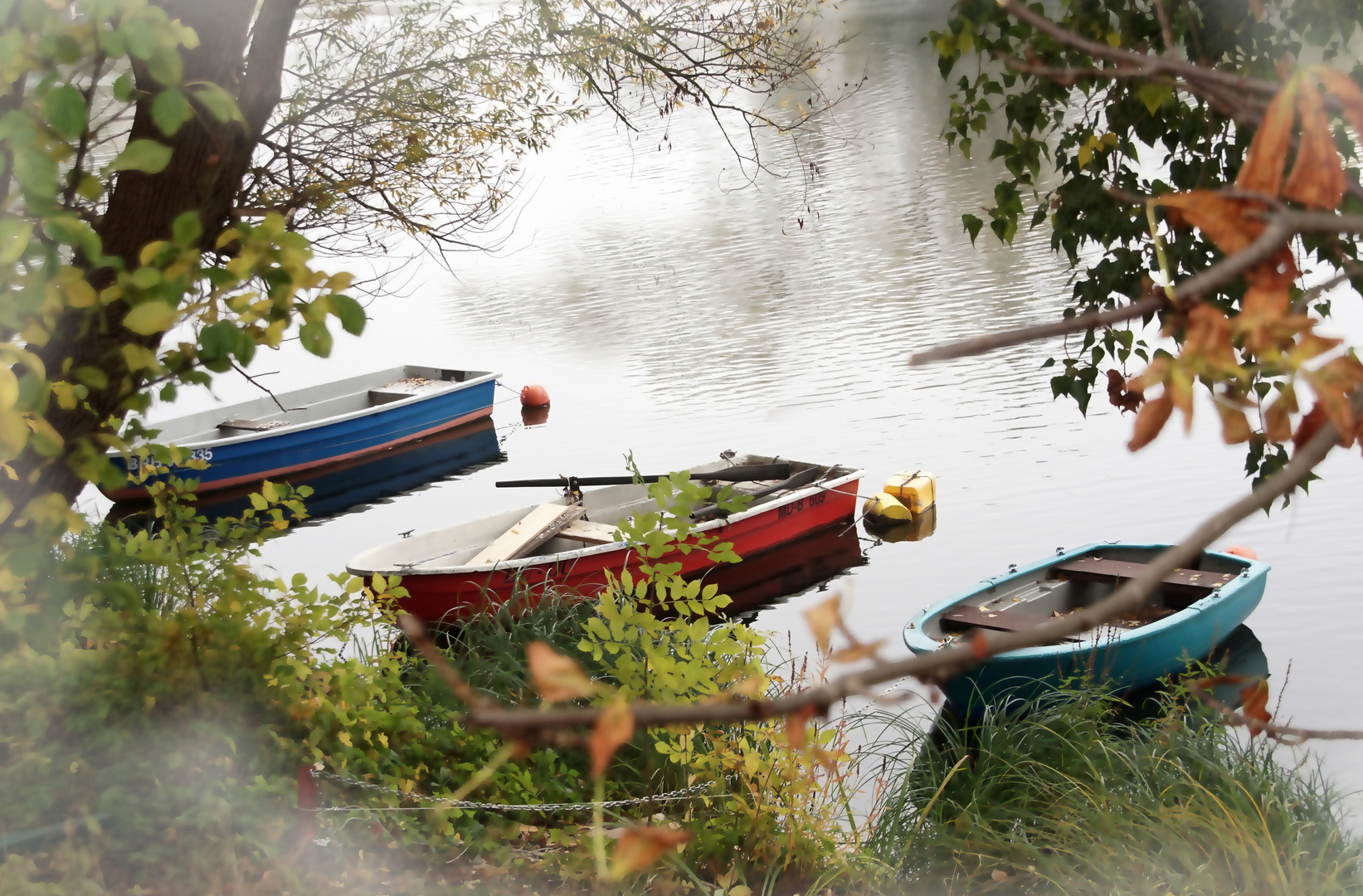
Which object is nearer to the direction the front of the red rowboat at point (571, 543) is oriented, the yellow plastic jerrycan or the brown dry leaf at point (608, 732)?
the brown dry leaf

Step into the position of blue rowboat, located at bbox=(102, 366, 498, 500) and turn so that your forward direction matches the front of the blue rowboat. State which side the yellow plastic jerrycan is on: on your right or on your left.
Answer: on your left

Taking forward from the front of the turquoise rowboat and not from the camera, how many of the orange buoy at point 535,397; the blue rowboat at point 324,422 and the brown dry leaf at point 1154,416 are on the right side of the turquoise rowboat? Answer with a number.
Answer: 2

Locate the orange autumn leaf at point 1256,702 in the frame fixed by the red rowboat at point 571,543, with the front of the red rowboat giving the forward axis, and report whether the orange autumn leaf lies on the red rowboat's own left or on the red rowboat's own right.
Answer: on the red rowboat's own left

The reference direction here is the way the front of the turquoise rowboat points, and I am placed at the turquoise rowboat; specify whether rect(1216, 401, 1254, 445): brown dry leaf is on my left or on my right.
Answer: on my left

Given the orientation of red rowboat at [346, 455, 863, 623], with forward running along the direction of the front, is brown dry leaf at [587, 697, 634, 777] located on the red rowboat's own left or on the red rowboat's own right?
on the red rowboat's own left

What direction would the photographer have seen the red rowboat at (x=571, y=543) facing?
facing the viewer and to the left of the viewer

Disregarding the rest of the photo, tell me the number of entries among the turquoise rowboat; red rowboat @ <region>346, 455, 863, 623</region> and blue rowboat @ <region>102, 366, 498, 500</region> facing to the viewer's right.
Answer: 0

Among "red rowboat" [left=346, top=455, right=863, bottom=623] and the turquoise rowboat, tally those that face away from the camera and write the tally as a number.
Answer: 0

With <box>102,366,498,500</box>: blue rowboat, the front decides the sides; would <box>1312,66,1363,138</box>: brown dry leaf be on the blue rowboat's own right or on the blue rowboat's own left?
on the blue rowboat's own left

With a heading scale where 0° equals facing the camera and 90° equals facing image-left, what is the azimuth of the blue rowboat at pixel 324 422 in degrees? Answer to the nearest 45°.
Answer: approximately 45°
